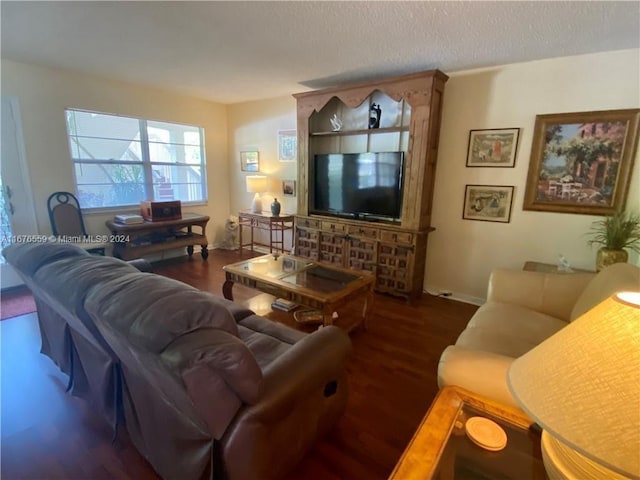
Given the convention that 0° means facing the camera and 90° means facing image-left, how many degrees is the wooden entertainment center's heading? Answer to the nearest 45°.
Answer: approximately 45°

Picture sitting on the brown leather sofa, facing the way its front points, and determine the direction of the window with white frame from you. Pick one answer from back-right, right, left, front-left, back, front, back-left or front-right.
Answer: front-left

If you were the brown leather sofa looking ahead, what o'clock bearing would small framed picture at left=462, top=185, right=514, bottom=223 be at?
The small framed picture is roughly at 1 o'clock from the brown leather sofa.

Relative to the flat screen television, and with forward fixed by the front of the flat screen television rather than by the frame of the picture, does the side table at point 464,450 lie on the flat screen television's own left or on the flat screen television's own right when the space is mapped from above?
on the flat screen television's own left

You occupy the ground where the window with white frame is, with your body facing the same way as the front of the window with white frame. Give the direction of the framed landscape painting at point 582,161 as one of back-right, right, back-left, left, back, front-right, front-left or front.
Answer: front

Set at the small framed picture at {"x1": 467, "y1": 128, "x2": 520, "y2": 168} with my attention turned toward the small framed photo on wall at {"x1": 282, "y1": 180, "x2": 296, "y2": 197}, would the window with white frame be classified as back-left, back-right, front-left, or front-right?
front-left

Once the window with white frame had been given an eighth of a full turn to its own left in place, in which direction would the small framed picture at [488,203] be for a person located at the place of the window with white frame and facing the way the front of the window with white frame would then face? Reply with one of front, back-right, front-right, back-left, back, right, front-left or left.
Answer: front-right

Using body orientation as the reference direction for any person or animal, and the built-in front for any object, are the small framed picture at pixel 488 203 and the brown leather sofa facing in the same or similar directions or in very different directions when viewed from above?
very different directions

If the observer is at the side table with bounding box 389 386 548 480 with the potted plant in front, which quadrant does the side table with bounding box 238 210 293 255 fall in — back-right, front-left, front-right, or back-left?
front-left

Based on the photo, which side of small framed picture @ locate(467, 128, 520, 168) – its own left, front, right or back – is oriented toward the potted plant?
left

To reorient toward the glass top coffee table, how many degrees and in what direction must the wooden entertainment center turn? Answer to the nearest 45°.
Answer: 0° — it already faces it
